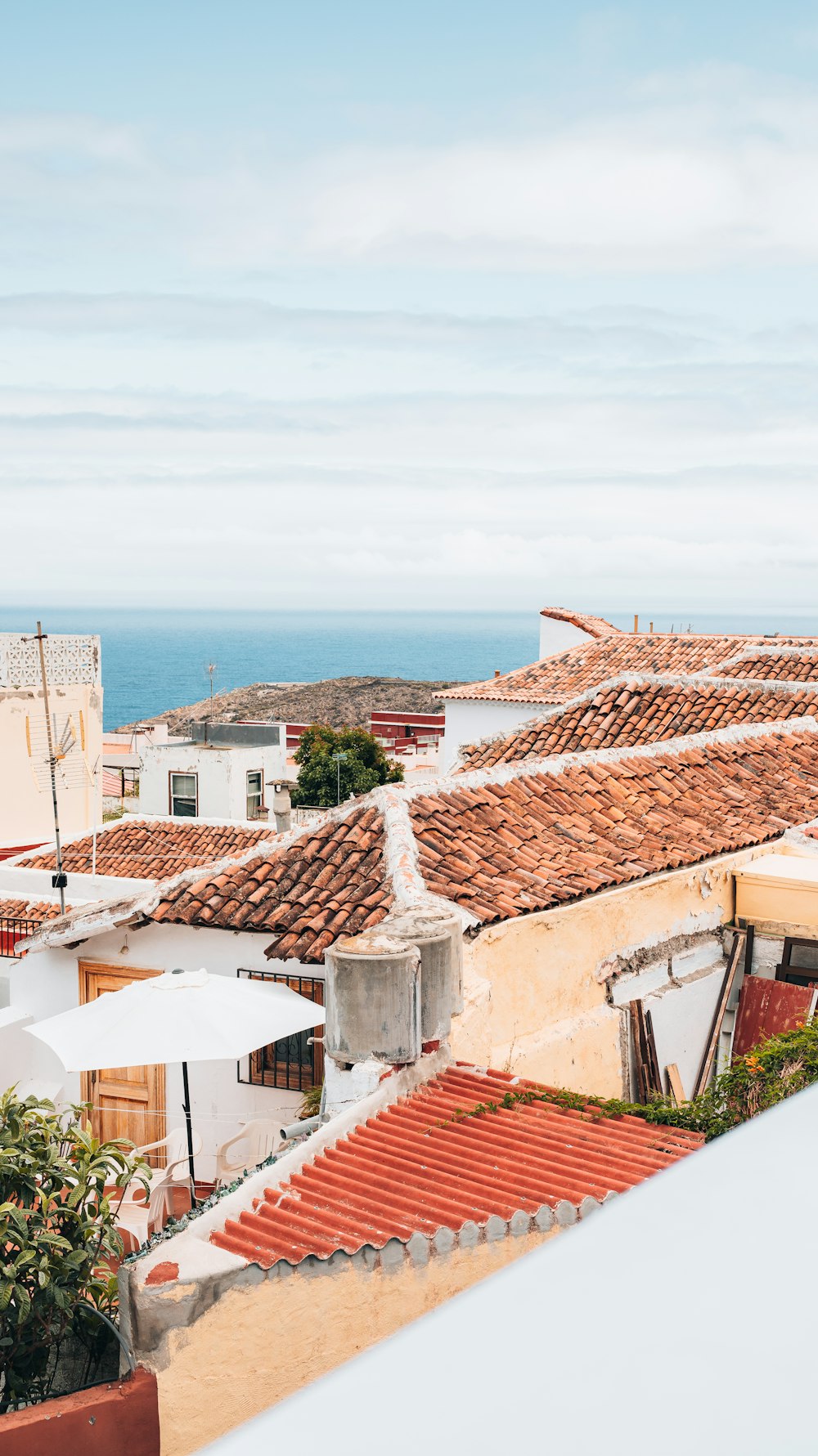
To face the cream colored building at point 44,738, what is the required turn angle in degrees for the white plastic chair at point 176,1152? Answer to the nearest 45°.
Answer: approximately 135° to its right

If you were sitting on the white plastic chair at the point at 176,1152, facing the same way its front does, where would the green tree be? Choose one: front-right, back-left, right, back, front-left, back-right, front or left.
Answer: back-right

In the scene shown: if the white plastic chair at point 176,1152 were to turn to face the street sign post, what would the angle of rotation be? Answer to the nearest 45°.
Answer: approximately 135° to its right

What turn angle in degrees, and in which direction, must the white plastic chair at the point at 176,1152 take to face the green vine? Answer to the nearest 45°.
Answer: approximately 90° to its left

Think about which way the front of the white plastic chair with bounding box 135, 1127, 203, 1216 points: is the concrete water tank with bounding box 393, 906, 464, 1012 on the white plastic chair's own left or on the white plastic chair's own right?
on the white plastic chair's own left

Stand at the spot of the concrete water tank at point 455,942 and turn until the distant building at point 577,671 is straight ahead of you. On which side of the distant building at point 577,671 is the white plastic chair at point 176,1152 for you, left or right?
left

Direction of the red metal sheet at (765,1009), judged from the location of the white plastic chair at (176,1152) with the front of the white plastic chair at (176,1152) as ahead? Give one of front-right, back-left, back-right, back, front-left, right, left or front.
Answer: back-left

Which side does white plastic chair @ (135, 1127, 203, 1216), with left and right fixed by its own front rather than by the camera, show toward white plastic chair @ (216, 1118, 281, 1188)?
back

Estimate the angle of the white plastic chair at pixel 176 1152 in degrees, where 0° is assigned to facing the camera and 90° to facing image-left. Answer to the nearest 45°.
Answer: approximately 45°

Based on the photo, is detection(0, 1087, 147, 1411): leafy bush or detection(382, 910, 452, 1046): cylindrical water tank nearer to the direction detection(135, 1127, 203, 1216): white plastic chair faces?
the leafy bush
